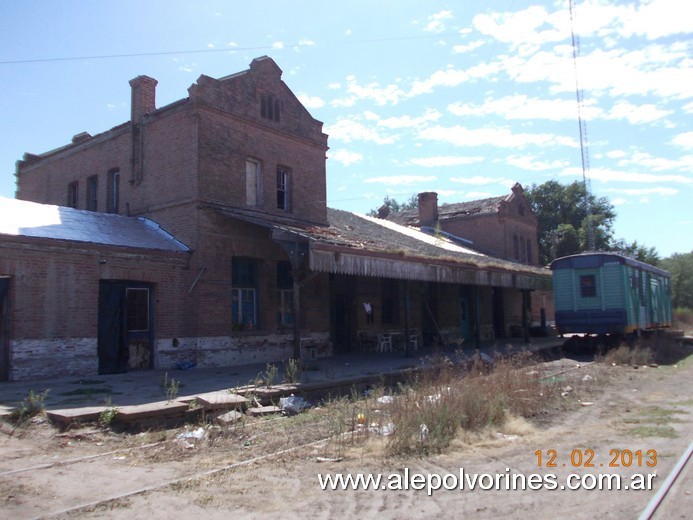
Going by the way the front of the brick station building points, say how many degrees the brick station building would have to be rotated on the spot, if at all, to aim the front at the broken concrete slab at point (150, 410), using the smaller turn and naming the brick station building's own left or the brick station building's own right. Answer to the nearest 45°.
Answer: approximately 45° to the brick station building's own right

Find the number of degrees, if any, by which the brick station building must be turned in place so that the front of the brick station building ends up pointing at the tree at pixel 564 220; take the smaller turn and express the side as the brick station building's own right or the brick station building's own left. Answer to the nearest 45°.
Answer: approximately 90° to the brick station building's own left

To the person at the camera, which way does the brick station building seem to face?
facing the viewer and to the right of the viewer

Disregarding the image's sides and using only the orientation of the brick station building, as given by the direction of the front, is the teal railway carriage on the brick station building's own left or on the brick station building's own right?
on the brick station building's own left

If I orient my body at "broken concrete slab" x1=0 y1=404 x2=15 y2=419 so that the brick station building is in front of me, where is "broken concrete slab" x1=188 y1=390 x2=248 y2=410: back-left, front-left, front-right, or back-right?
front-right

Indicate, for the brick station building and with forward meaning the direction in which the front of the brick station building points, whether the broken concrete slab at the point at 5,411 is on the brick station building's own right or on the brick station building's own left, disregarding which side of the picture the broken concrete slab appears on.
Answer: on the brick station building's own right

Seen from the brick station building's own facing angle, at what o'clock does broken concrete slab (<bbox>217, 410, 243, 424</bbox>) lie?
The broken concrete slab is roughly at 1 o'clock from the brick station building.

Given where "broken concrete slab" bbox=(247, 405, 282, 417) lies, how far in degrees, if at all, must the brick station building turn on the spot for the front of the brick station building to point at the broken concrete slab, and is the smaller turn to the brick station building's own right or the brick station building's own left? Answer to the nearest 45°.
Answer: approximately 45° to the brick station building's own right

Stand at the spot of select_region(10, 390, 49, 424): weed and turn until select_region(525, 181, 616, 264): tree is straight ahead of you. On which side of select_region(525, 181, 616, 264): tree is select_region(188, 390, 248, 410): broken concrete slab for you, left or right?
right
